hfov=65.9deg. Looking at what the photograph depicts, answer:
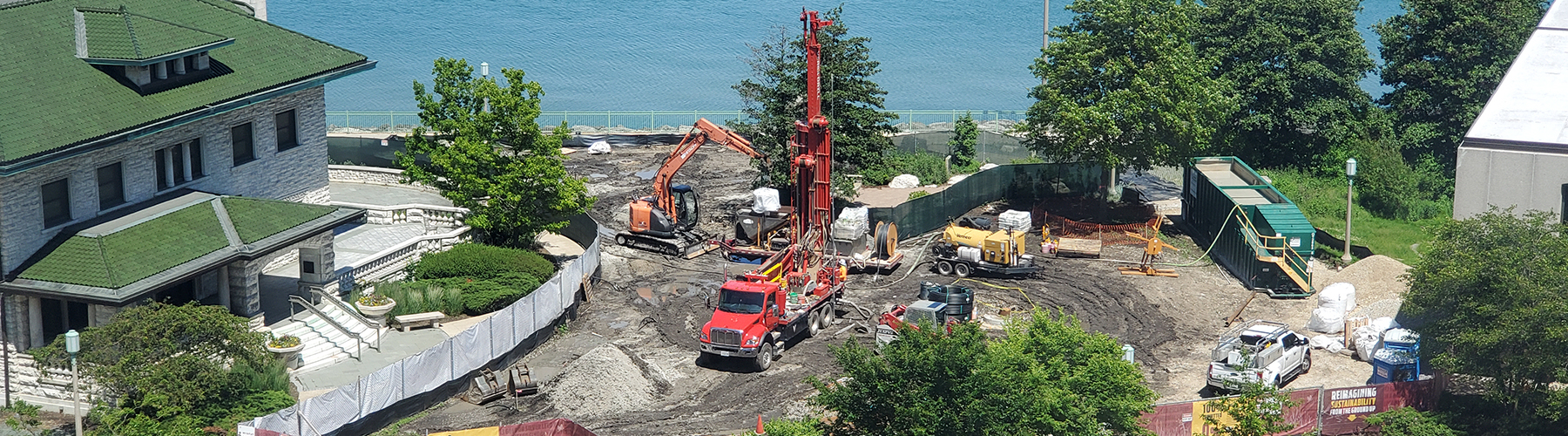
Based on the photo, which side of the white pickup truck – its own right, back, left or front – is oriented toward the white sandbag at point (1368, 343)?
front

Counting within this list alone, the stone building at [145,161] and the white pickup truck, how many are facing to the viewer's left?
0

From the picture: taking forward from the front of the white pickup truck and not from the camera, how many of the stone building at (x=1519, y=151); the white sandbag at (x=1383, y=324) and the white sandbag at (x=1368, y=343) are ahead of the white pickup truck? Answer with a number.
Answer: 3

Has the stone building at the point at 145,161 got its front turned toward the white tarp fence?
yes

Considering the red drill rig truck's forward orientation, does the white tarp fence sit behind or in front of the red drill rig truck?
in front

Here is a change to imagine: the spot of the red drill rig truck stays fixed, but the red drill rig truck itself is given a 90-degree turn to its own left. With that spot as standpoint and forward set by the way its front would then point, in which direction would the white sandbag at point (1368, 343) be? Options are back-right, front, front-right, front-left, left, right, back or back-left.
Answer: front-left

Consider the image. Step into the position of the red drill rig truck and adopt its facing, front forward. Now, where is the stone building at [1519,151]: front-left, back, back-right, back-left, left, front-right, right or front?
back-left

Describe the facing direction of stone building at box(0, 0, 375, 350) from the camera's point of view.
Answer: facing the viewer and to the right of the viewer

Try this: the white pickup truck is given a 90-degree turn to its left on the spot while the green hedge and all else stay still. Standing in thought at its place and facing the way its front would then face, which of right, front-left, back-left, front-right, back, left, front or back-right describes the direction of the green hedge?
front-left

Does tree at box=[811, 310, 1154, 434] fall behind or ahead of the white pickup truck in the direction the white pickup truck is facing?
behind

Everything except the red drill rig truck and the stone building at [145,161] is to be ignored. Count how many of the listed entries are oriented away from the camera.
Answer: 0

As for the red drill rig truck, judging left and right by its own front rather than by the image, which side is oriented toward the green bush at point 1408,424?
left

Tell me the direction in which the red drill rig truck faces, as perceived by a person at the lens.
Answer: facing the viewer and to the left of the viewer

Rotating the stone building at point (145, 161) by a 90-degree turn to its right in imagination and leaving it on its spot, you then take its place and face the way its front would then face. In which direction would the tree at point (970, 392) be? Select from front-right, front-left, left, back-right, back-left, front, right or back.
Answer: left

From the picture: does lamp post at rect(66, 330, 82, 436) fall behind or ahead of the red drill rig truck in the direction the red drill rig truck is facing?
ahead

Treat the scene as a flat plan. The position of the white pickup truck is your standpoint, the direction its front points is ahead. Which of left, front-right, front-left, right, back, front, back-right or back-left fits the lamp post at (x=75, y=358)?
back
